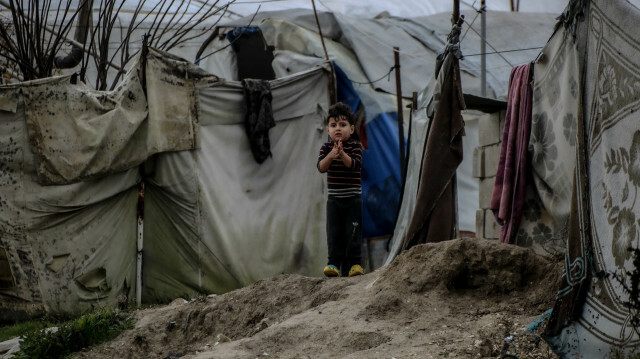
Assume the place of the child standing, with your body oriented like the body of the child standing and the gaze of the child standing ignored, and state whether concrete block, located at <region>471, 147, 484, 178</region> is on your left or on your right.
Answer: on your left

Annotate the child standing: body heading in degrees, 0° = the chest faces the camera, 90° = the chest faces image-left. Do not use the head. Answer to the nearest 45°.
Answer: approximately 0°

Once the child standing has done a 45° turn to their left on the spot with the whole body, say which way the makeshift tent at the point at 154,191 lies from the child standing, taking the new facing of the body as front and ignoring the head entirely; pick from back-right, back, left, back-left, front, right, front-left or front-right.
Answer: back

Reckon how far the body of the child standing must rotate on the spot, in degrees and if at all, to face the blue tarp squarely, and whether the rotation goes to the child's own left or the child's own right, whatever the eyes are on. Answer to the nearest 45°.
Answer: approximately 180°

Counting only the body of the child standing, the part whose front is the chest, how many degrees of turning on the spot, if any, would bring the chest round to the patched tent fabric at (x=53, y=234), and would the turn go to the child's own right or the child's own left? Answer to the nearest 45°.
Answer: approximately 90° to the child's own right

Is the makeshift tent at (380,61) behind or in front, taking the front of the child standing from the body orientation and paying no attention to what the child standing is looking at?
behind

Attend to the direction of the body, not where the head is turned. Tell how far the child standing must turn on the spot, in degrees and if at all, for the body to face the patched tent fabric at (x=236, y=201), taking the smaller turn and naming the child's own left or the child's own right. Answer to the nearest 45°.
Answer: approximately 135° to the child's own right

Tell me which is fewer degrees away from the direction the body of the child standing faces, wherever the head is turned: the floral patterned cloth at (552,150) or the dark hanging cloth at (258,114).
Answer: the floral patterned cloth

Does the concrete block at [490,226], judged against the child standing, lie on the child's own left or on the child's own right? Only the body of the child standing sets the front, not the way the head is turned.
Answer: on the child's own left

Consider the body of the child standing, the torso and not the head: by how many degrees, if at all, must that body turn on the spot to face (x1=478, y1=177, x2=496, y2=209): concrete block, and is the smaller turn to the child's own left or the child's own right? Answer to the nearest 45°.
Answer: approximately 90° to the child's own left

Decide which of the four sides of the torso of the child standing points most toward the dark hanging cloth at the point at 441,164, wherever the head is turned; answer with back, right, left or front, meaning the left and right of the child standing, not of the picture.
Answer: left
